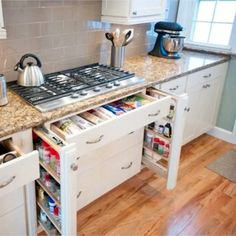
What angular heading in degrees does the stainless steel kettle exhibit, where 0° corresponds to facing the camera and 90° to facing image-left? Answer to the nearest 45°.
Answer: approximately 90°

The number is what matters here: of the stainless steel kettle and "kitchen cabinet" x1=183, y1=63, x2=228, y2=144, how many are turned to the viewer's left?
1

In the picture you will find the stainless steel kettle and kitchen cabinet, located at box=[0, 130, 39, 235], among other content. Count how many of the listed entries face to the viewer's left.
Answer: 1

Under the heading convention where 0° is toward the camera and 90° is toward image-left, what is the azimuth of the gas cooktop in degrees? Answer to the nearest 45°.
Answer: approximately 315°

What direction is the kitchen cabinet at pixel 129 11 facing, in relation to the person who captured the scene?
facing the viewer and to the right of the viewer

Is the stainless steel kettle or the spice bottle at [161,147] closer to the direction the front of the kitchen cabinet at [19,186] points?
the spice bottle

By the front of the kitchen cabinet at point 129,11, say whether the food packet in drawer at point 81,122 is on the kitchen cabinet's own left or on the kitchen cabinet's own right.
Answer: on the kitchen cabinet's own right

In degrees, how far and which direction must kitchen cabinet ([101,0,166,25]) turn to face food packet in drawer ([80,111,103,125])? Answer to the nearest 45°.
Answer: approximately 45° to its right

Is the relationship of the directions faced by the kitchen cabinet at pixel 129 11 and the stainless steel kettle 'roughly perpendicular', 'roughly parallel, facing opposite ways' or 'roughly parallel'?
roughly perpendicular

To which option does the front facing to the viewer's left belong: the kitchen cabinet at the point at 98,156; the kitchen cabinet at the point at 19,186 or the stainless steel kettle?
the stainless steel kettle

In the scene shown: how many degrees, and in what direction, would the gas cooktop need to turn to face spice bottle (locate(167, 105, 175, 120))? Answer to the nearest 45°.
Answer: approximately 45° to its left
